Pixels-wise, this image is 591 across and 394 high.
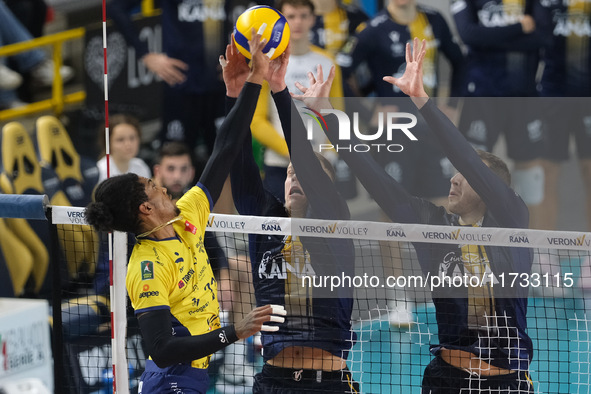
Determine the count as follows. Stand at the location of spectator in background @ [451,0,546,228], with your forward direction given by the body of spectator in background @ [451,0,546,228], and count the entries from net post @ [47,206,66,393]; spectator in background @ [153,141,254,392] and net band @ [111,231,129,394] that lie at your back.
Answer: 0

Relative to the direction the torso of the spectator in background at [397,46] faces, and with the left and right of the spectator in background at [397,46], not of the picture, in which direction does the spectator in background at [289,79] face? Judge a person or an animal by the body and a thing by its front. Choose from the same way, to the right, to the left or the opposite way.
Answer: the same way

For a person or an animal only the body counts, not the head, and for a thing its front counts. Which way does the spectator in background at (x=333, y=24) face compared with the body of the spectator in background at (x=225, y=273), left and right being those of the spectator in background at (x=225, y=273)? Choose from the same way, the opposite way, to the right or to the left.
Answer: the same way

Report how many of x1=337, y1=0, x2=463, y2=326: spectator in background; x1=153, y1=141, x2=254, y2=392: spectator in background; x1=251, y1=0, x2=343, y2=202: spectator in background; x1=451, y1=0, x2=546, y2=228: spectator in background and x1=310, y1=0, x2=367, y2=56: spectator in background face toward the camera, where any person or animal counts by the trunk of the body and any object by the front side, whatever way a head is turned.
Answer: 5

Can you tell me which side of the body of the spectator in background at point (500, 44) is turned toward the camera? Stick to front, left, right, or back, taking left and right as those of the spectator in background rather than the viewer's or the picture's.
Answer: front

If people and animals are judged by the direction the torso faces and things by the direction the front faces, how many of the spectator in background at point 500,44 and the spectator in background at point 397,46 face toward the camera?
2

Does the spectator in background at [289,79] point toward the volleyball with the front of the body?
yes

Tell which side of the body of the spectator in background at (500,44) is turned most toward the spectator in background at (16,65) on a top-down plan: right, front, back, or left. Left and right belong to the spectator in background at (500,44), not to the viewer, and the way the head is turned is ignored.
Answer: right

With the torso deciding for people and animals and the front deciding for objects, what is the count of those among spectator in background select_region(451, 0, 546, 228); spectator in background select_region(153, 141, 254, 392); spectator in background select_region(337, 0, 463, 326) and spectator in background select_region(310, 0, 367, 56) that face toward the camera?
4

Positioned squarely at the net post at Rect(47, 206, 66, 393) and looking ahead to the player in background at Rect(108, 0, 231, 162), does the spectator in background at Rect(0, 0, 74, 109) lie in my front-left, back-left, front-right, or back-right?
front-left

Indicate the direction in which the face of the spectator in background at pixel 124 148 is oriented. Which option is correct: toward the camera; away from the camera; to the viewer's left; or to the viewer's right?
toward the camera

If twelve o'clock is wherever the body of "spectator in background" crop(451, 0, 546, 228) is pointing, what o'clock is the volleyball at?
The volleyball is roughly at 1 o'clock from the spectator in background.

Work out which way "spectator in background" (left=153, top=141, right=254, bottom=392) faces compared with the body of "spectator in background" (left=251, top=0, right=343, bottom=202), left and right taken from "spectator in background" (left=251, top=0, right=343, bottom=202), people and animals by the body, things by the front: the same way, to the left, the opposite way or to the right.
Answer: the same way

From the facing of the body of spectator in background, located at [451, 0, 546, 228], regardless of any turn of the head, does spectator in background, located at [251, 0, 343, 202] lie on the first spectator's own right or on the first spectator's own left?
on the first spectator's own right

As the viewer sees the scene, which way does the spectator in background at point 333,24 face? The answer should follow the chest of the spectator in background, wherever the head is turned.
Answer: toward the camera

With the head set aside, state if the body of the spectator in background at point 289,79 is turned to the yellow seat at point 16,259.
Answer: no

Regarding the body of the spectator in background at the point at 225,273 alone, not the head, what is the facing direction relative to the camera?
toward the camera
